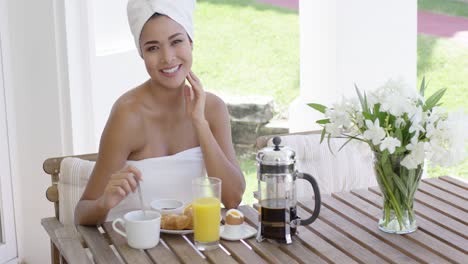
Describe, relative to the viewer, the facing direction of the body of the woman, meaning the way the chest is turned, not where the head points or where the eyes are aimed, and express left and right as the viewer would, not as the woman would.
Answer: facing the viewer

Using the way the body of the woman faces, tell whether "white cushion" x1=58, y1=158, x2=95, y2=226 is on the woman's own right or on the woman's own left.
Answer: on the woman's own right

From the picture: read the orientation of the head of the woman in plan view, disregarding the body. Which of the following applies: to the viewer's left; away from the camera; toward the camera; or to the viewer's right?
toward the camera

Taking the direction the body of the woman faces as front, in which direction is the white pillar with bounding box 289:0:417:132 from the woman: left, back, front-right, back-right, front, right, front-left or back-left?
back-left

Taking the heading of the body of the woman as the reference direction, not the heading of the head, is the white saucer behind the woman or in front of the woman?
in front

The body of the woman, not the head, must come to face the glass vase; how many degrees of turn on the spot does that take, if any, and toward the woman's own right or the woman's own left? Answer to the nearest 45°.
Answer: approximately 45° to the woman's own left

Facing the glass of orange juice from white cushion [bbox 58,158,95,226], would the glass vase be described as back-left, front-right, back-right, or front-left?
front-left

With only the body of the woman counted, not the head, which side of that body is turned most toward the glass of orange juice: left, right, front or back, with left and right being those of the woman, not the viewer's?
front

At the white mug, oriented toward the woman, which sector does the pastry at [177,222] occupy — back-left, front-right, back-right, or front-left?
front-right
